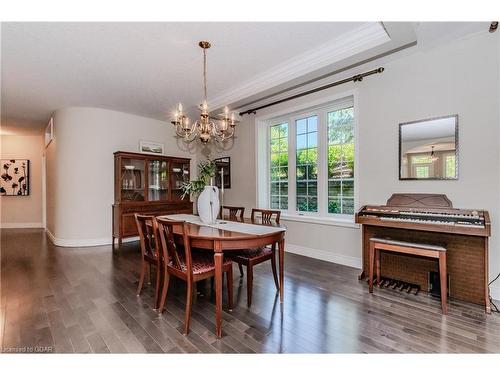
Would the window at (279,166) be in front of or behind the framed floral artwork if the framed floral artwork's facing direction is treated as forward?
in front

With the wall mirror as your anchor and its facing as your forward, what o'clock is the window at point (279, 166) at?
The window is roughly at 2 o'clock from the wall mirror.

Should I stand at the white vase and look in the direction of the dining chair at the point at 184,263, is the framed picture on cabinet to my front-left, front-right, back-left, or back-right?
back-right

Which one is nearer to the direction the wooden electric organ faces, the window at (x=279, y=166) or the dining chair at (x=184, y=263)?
the dining chair

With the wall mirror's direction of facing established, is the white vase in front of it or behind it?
in front

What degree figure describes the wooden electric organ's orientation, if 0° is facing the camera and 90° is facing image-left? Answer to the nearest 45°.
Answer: approximately 45°

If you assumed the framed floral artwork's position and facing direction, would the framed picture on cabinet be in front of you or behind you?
in front

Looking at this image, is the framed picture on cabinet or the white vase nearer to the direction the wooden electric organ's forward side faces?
the white vase

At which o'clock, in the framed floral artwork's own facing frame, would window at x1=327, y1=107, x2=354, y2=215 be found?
The window is roughly at 11 o'clock from the framed floral artwork.

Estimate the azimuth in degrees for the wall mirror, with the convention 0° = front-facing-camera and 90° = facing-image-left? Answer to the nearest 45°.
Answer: approximately 45°
